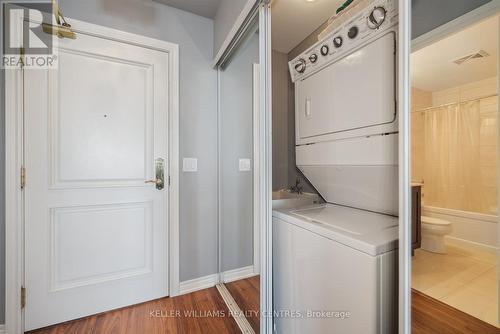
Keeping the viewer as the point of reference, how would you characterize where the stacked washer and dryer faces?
facing the viewer and to the left of the viewer

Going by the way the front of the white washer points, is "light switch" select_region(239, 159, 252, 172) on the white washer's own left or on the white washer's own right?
on the white washer's own right

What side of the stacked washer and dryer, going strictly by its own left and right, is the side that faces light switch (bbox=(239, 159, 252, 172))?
right

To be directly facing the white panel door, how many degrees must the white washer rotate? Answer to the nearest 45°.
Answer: approximately 45° to its right

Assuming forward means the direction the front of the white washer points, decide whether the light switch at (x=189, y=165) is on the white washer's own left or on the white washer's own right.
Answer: on the white washer's own right

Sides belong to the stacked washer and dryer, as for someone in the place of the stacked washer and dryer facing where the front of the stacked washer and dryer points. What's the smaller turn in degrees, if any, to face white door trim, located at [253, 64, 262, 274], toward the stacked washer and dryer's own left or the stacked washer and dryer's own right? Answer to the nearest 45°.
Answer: approximately 45° to the stacked washer and dryer's own right
